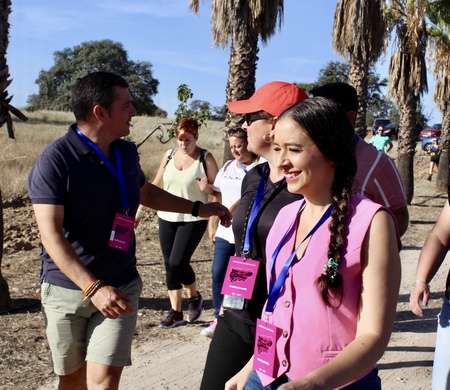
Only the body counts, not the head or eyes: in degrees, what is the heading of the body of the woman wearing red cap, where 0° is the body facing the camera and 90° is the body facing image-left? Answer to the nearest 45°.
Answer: approximately 45°

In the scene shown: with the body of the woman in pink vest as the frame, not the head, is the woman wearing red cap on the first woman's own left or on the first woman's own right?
on the first woman's own right

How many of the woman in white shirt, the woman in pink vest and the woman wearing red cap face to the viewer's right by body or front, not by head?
0

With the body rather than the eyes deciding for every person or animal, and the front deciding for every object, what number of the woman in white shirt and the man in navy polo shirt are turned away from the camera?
0

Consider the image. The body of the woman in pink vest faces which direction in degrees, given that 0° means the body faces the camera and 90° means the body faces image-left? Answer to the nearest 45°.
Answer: approximately 45°

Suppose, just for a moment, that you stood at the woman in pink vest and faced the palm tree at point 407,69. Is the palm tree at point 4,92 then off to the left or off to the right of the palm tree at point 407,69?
left

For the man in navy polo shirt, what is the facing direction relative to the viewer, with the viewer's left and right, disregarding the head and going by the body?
facing the viewer and to the right of the viewer

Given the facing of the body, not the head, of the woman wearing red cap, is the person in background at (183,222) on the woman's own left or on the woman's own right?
on the woman's own right

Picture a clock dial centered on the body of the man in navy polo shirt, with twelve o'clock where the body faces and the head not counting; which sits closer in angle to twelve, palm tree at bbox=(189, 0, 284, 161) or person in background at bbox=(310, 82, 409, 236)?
the person in background

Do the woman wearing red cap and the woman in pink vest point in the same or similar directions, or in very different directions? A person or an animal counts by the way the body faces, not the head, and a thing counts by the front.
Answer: same or similar directions

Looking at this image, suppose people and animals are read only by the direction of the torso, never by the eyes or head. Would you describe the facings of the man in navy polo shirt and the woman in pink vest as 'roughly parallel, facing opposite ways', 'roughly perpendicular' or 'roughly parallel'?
roughly perpendicular

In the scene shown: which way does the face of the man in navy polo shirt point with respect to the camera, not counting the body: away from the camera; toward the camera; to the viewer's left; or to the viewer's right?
to the viewer's right

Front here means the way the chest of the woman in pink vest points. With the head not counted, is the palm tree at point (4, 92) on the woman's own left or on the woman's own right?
on the woman's own right
